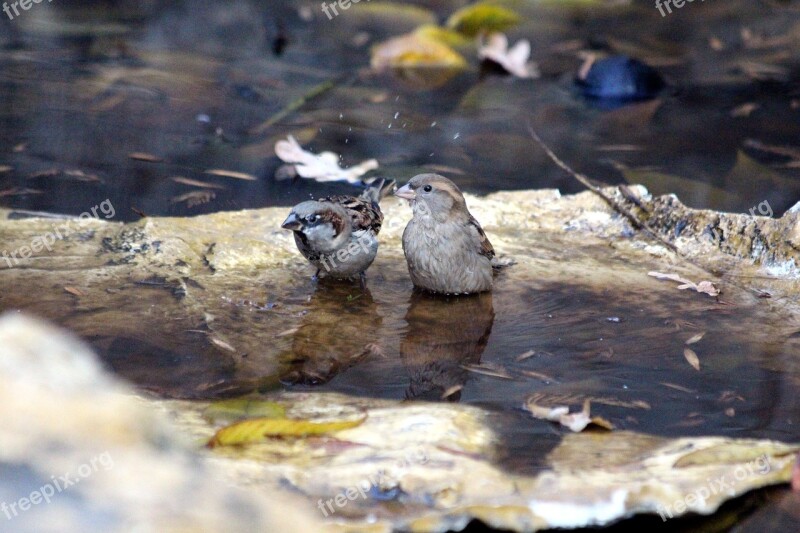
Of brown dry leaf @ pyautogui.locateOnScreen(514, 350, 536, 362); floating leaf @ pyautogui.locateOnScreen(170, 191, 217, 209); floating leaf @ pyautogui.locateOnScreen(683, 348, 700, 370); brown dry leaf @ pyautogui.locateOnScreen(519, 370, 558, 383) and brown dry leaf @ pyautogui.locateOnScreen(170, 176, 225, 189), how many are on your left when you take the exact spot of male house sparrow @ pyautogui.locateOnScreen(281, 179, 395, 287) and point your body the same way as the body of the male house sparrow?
3

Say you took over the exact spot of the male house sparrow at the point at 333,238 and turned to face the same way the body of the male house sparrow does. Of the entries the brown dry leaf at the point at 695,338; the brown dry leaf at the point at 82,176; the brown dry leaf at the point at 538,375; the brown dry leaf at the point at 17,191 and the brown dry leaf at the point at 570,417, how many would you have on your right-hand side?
2

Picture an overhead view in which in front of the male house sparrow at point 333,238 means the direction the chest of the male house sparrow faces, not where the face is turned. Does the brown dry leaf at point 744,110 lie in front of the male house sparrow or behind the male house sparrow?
behind

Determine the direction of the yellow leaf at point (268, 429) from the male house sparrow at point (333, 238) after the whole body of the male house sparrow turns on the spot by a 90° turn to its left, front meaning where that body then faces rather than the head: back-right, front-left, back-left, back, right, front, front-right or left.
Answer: front-right

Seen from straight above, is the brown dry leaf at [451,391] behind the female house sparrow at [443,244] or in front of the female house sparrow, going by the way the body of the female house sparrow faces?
in front

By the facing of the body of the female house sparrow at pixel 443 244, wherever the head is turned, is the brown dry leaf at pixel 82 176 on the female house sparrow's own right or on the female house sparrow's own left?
on the female house sparrow's own right

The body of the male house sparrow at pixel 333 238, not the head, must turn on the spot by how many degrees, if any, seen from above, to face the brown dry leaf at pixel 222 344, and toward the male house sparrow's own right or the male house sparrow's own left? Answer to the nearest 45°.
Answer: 0° — it already faces it

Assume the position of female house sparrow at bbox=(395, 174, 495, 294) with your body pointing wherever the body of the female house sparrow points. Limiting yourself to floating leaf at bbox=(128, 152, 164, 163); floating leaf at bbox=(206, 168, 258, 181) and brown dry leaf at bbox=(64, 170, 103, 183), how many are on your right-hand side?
3

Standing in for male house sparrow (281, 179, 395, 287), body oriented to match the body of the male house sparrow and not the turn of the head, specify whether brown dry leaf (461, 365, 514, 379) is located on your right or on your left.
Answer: on your left

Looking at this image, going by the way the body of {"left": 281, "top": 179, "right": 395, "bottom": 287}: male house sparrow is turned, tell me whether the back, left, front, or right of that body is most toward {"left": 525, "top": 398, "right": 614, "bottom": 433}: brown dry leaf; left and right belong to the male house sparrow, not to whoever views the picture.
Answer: left

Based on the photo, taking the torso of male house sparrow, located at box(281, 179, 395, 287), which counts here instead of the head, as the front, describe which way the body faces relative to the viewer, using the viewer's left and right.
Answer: facing the viewer and to the left of the viewer

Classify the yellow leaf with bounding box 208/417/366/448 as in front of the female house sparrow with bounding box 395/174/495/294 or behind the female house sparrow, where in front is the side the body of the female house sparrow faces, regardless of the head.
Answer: in front

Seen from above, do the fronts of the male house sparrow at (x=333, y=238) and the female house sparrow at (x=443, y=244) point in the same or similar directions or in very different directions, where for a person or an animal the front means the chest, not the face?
same or similar directions

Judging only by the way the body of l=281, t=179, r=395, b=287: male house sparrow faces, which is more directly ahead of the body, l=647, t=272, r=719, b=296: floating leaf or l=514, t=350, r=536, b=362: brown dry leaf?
the brown dry leaf

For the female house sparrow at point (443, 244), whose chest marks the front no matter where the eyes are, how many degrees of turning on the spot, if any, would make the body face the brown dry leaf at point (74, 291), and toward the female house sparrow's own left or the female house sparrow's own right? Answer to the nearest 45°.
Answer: approximately 45° to the female house sparrow's own right

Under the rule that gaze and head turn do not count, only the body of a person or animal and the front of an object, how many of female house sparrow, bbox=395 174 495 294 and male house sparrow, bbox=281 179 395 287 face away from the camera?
0
